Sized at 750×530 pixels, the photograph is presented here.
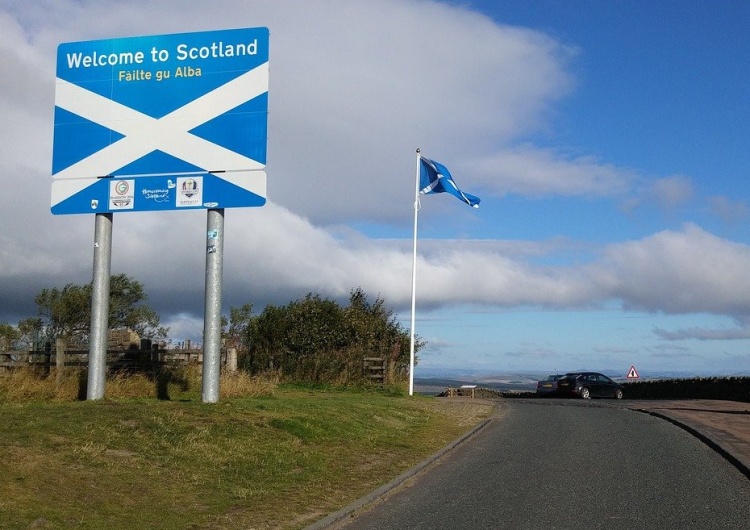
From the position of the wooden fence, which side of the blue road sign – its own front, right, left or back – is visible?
back

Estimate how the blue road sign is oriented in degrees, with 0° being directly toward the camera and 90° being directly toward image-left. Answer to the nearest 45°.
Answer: approximately 0°

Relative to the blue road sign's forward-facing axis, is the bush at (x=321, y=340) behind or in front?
behind

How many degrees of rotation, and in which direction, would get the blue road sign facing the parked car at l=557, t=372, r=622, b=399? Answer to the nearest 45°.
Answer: approximately 135° to its left

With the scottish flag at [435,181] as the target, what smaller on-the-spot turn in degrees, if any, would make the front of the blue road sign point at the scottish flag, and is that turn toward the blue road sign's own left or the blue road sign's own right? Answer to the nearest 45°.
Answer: approximately 135° to the blue road sign's own left

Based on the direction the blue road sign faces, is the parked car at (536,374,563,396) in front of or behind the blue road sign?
behind
